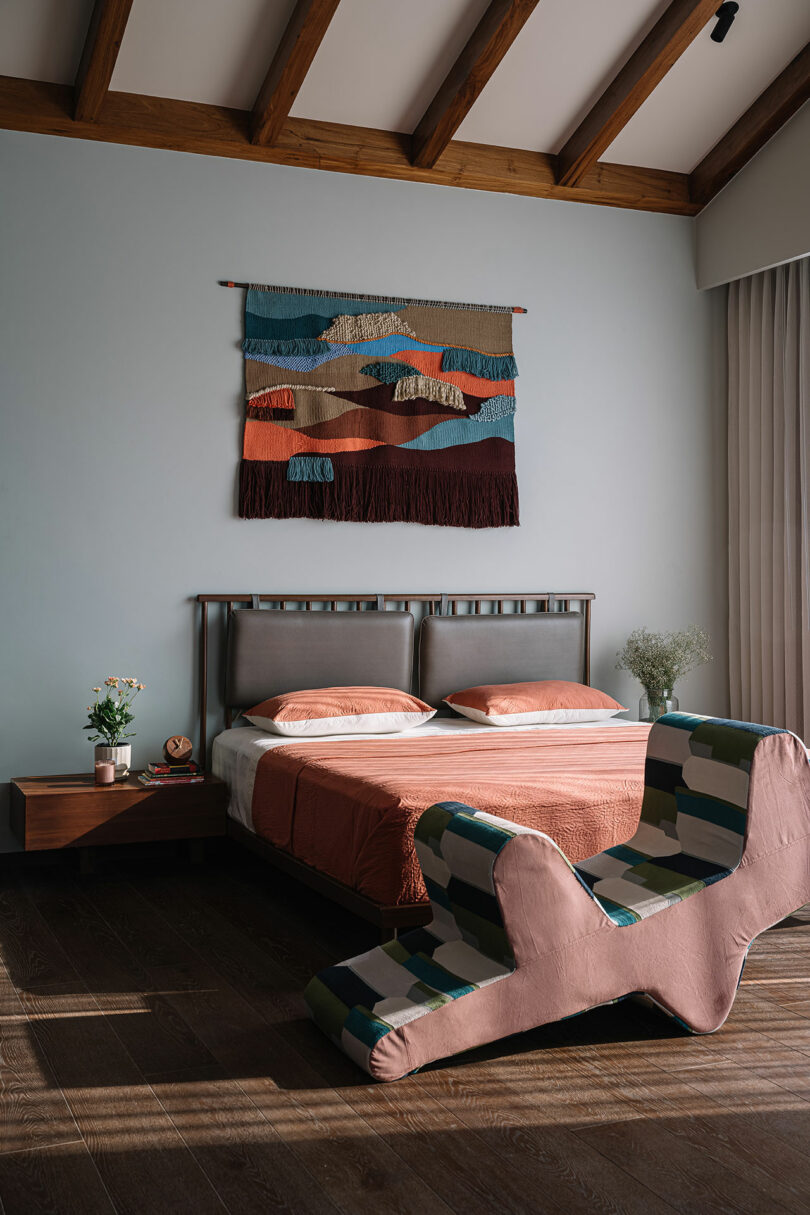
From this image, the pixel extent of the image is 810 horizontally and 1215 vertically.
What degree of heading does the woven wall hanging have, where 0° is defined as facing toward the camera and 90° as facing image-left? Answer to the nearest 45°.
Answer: approximately 0°

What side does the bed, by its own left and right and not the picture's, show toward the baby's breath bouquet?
left

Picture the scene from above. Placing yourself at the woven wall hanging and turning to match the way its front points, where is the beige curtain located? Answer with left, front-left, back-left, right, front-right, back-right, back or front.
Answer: left

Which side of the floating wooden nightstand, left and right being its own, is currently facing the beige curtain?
left

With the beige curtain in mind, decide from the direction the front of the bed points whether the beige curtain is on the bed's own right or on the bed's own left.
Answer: on the bed's own left

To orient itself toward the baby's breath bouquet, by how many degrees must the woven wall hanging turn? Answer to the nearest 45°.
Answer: approximately 90° to its left

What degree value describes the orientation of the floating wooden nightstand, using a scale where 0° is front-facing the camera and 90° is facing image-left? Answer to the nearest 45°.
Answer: approximately 0°

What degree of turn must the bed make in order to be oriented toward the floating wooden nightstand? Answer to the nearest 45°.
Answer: approximately 135° to its right

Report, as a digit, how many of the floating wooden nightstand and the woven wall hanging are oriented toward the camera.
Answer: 2
